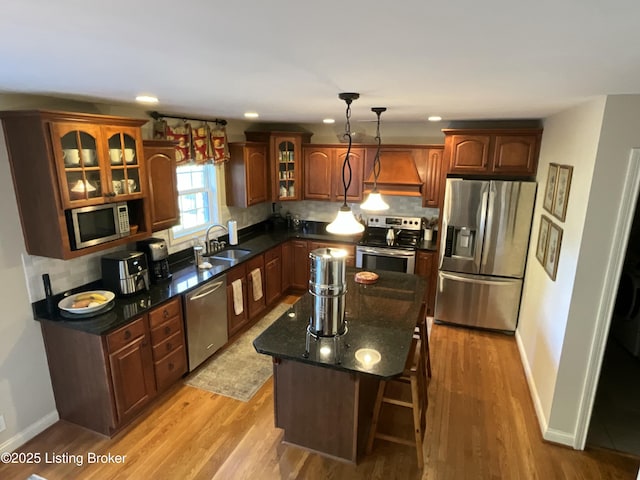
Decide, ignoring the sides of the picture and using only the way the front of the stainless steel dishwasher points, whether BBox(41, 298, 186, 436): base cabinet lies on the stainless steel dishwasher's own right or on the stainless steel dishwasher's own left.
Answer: on the stainless steel dishwasher's own right

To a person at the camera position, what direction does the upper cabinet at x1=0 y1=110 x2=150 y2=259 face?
facing the viewer and to the right of the viewer

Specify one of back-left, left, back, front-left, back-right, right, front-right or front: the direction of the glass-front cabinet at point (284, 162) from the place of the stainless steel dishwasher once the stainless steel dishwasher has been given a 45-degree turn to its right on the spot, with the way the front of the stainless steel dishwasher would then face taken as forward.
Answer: back-left

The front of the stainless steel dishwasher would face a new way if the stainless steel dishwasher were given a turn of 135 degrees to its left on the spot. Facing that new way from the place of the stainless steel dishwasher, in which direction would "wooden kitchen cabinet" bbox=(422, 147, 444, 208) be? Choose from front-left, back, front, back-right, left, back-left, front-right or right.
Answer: right

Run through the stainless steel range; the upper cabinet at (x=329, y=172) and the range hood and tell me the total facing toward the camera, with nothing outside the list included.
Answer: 3

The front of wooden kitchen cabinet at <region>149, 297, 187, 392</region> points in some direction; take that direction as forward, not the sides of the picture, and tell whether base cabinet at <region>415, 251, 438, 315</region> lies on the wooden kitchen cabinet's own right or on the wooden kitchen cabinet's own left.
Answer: on the wooden kitchen cabinet's own left

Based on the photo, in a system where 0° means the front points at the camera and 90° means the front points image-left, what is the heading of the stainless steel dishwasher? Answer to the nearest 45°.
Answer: approximately 315°

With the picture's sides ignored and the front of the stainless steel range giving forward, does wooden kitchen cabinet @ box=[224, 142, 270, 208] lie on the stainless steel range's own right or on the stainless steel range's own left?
on the stainless steel range's own right

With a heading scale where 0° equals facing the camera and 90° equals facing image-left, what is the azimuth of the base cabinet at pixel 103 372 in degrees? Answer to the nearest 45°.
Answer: approximately 315°

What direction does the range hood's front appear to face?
toward the camera

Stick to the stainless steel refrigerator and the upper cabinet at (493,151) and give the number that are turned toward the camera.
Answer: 2

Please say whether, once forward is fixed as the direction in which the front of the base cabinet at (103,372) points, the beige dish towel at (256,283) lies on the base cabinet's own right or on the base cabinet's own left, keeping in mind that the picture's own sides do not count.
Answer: on the base cabinet's own left

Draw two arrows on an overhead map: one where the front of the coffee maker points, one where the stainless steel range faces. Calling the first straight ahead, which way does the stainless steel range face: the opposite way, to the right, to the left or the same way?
to the right

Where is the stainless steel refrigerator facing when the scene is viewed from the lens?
facing the viewer
